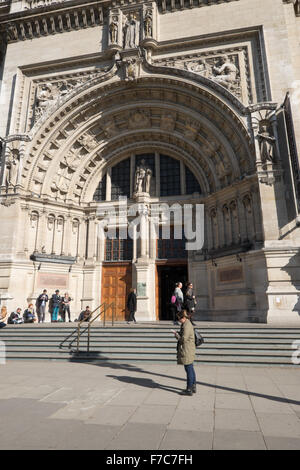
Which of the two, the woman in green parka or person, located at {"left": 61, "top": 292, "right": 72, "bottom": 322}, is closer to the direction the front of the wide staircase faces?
the woman in green parka

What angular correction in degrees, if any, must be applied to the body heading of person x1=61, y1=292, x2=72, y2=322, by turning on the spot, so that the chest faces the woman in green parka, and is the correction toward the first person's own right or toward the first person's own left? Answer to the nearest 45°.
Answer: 0° — they already face them

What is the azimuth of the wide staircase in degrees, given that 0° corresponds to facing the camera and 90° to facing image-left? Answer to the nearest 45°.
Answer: approximately 0°

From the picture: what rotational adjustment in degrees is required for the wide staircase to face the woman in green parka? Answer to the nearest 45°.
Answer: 0° — it already faces them
